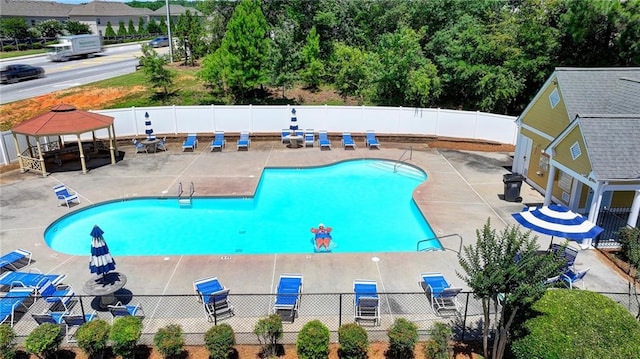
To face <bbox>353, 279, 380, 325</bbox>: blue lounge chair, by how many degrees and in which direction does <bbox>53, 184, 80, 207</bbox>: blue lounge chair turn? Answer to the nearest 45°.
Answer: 0° — it already faces it

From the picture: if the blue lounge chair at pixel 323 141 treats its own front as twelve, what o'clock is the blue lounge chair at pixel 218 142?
the blue lounge chair at pixel 218 142 is roughly at 3 o'clock from the blue lounge chair at pixel 323 141.

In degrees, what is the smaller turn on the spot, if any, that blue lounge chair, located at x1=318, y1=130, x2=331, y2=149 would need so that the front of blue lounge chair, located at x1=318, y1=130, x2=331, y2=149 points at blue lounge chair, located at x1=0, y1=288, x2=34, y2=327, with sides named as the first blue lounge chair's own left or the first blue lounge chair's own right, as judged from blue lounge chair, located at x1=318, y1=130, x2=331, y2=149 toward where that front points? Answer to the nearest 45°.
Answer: approximately 45° to the first blue lounge chair's own right

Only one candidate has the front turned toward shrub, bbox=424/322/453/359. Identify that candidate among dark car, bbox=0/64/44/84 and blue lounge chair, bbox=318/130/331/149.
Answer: the blue lounge chair

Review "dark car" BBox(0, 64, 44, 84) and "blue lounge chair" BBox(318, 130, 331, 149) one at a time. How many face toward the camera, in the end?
1

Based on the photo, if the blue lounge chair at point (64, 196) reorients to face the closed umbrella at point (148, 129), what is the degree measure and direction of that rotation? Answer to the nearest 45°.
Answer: approximately 90° to its left

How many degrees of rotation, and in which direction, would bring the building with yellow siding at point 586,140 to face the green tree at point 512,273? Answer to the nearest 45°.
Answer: approximately 45° to its left

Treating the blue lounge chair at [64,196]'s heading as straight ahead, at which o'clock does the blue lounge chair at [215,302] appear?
the blue lounge chair at [215,302] is roughly at 1 o'clock from the blue lounge chair at [64,196].

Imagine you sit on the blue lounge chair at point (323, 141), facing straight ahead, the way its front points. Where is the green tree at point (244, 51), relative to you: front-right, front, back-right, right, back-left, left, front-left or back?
back-right
